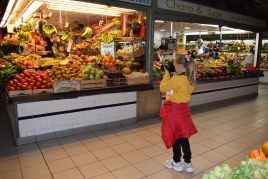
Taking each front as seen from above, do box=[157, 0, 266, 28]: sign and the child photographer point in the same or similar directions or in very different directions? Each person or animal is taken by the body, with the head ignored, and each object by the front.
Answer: very different directions

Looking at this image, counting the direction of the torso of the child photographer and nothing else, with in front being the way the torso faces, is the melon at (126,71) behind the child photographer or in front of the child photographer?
in front

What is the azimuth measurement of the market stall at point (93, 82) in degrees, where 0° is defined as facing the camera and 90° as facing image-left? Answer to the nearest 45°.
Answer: approximately 315°

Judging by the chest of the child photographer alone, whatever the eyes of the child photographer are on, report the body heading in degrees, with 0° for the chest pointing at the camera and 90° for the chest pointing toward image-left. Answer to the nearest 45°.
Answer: approximately 135°

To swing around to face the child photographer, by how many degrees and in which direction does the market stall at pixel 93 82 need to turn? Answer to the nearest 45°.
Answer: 0° — it already faces them

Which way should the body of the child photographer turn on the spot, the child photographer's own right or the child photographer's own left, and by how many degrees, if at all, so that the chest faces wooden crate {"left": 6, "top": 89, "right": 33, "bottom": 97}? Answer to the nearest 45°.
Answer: approximately 45° to the child photographer's own left

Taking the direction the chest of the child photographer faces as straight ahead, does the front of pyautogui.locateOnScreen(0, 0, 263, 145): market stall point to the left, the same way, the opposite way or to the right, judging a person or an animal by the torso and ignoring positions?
the opposite way

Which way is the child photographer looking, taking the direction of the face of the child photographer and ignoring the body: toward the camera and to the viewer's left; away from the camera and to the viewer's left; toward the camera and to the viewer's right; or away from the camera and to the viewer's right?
away from the camera and to the viewer's left

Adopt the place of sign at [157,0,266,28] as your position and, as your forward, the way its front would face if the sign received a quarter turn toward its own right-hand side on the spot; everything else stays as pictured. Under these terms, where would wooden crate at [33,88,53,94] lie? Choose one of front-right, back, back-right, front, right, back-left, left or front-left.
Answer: front

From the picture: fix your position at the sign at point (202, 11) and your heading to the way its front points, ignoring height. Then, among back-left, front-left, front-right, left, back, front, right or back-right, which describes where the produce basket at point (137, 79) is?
right

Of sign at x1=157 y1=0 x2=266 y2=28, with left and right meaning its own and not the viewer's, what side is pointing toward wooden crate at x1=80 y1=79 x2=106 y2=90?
right

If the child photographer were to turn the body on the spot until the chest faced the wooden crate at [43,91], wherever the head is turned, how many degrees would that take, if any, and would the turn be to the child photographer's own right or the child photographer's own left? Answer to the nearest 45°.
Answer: approximately 45° to the child photographer's own left

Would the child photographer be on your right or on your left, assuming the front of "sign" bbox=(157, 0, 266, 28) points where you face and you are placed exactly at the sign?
on your right

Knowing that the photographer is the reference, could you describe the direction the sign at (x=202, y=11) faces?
facing the viewer and to the right of the viewer
